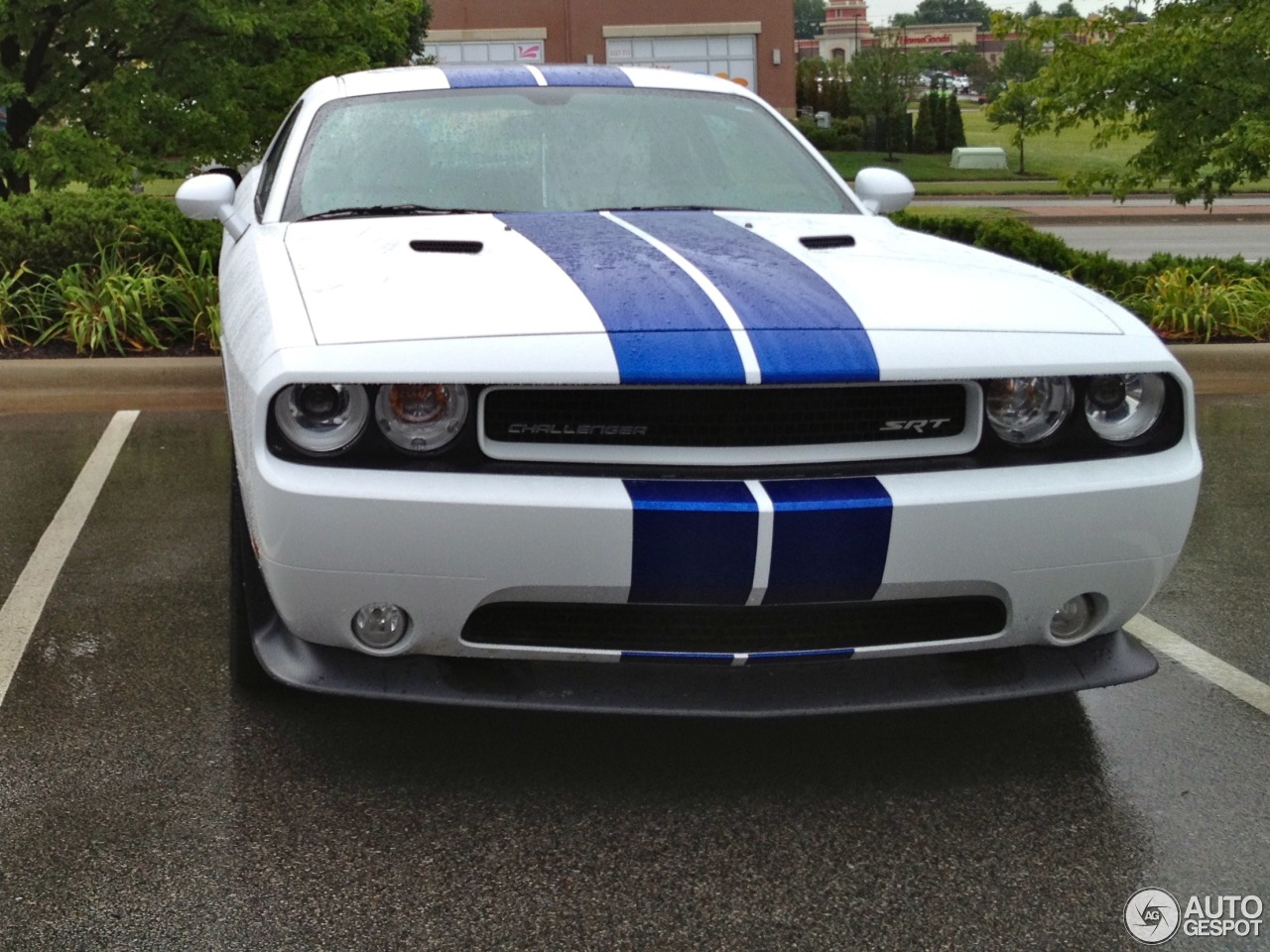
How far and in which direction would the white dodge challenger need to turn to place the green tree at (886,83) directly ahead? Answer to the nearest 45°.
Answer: approximately 180°

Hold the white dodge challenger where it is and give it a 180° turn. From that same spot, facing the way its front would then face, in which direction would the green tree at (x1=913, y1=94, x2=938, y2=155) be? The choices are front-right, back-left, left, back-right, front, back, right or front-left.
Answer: front

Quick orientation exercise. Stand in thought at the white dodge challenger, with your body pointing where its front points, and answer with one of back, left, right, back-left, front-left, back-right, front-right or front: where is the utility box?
back

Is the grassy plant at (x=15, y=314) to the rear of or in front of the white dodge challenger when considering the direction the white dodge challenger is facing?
to the rear

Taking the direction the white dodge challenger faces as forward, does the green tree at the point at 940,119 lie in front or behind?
behind

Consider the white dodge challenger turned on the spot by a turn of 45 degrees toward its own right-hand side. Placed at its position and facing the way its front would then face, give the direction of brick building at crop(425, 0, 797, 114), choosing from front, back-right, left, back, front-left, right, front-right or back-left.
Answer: back-right

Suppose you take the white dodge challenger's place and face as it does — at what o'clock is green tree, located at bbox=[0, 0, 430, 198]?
The green tree is roughly at 5 o'clock from the white dodge challenger.

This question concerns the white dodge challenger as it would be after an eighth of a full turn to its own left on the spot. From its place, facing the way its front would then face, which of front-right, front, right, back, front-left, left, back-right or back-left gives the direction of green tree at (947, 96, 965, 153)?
back-left

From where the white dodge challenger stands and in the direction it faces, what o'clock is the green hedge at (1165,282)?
The green hedge is roughly at 7 o'clock from the white dodge challenger.

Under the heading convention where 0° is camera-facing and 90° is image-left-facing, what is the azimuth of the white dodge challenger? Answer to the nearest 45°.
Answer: approximately 0°

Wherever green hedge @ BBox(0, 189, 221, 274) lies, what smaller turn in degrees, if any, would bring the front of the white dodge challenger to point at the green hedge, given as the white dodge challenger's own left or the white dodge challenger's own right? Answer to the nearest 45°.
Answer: approximately 135° to the white dodge challenger's own right

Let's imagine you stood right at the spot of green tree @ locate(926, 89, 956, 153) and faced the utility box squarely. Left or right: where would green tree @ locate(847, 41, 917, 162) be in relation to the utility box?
right
